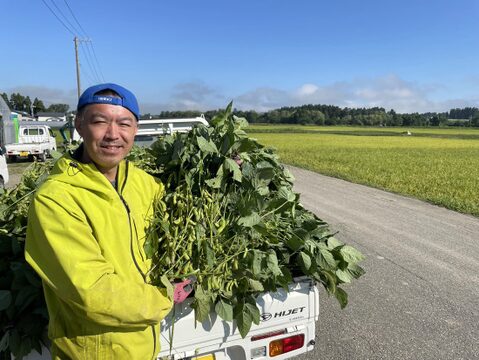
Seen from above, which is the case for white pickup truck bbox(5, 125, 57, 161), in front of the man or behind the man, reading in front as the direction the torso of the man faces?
behind

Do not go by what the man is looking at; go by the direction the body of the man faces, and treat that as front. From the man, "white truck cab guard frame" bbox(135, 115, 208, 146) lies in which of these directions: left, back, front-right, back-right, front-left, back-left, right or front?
back-left

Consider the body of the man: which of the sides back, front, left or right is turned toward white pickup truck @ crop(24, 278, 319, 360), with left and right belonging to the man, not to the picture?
left

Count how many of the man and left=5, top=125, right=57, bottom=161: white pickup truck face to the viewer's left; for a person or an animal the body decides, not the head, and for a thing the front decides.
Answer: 0

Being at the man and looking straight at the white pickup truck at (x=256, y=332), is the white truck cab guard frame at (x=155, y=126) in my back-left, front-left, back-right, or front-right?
front-left

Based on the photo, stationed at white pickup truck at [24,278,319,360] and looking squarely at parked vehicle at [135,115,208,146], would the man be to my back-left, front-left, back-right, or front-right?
back-left

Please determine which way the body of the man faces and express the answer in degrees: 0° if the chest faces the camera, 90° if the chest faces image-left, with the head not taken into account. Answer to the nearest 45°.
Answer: approximately 315°
